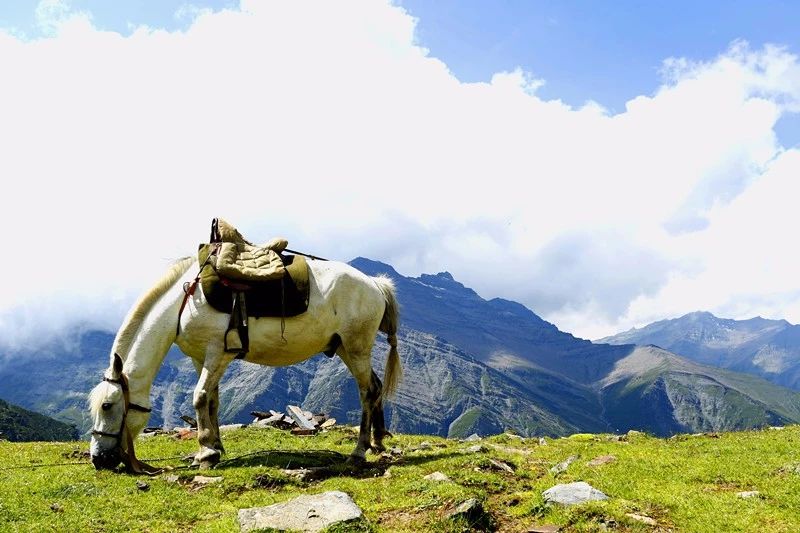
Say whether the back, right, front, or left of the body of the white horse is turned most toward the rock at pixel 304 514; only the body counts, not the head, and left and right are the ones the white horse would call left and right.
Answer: left

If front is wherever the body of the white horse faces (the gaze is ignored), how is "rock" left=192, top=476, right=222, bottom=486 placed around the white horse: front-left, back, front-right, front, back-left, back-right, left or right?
left

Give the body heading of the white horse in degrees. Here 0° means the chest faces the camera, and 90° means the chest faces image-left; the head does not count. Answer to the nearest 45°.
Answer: approximately 90°

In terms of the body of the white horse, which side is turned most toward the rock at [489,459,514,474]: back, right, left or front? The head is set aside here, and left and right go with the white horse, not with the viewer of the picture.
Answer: back

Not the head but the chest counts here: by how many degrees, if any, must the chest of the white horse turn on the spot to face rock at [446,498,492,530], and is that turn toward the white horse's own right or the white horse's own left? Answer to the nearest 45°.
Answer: approximately 135° to the white horse's own left

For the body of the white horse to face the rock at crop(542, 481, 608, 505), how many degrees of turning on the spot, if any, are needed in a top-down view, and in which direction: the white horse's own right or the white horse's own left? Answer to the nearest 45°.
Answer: approximately 135° to the white horse's own left

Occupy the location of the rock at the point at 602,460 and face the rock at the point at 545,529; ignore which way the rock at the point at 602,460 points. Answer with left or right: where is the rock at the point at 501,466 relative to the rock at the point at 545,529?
right

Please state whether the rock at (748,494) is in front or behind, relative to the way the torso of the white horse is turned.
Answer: behind

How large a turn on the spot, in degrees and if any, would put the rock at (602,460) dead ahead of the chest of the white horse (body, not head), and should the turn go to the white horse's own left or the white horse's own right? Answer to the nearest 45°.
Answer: approximately 180°

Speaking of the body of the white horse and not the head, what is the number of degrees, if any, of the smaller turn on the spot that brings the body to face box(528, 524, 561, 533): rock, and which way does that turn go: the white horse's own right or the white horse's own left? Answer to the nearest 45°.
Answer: approximately 135° to the white horse's own left
